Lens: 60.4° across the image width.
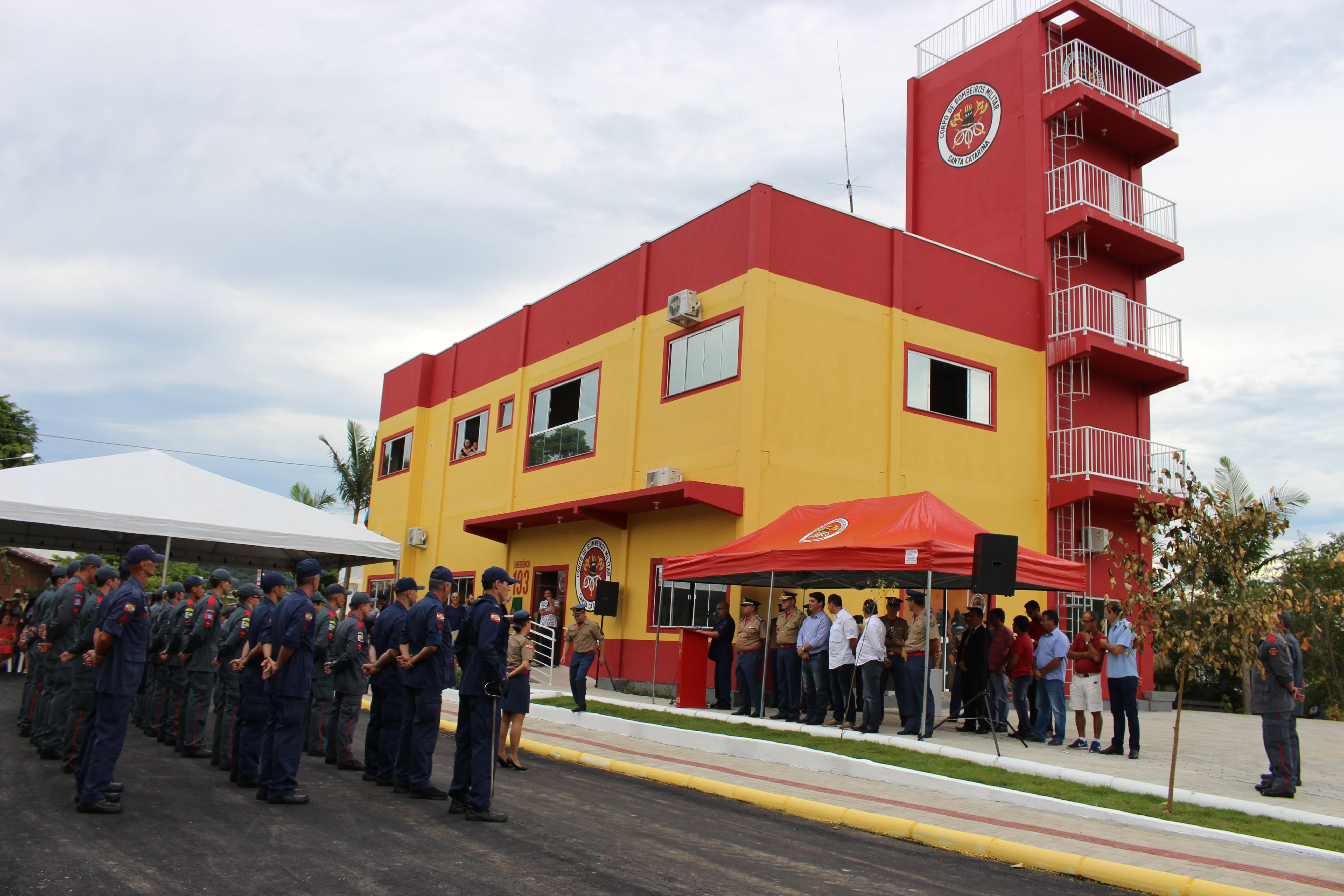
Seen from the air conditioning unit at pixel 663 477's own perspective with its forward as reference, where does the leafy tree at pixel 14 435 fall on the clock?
The leafy tree is roughly at 3 o'clock from the air conditioning unit.

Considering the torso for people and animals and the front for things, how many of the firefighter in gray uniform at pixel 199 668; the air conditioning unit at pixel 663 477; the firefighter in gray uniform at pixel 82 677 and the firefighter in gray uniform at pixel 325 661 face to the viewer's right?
3

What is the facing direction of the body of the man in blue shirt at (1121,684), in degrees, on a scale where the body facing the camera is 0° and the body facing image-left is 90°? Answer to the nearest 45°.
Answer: approximately 90°

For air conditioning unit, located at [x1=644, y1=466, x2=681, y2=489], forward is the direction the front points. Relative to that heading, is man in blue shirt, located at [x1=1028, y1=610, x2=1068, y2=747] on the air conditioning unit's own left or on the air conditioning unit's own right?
on the air conditioning unit's own left

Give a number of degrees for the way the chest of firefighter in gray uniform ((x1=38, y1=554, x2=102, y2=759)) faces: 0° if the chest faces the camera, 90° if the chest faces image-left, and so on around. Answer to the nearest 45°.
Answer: approximately 270°

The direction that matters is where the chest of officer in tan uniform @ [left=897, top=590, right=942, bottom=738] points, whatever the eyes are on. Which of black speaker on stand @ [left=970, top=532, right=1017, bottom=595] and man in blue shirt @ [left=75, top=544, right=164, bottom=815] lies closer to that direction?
the man in blue shirt

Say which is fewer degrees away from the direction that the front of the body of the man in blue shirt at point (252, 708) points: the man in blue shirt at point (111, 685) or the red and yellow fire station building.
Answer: the red and yellow fire station building

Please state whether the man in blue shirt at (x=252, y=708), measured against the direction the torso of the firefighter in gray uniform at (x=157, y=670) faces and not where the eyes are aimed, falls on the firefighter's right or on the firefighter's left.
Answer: on the firefighter's right

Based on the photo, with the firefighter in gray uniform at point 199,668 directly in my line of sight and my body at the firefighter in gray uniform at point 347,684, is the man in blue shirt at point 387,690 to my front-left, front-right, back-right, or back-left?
back-left

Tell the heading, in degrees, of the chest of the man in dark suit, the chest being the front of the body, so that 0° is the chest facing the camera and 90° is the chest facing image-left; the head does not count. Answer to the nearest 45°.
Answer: approximately 45°

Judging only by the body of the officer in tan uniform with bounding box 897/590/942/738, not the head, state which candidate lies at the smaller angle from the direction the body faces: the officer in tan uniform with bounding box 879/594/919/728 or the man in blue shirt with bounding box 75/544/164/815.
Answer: the man in blue shirt

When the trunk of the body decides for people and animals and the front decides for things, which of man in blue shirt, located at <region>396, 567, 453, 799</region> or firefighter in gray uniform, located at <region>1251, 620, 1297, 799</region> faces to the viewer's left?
the firefighter in gray uniform

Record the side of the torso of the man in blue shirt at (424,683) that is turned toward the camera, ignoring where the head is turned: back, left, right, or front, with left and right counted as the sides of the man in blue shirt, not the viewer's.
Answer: right

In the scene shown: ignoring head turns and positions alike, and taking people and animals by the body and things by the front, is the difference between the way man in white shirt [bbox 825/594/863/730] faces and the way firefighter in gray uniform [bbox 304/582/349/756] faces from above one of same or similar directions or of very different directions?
very different directions

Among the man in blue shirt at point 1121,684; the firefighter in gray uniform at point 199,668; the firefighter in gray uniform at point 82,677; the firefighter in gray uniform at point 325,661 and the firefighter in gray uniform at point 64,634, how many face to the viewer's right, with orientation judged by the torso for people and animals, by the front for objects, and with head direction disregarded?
4
